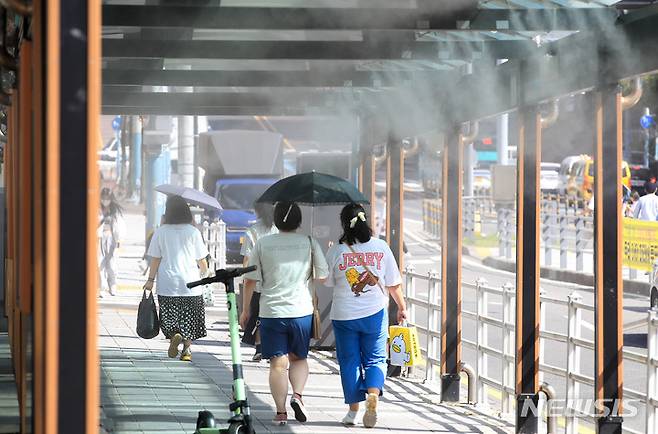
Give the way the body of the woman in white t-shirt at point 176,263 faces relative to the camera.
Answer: away from the camera

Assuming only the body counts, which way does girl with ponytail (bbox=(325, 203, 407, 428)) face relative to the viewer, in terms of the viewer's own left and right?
facing away from the viewer

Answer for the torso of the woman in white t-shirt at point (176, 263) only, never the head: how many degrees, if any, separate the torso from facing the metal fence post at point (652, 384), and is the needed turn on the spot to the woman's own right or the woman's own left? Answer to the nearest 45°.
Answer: approximately 135° to the woman's own right

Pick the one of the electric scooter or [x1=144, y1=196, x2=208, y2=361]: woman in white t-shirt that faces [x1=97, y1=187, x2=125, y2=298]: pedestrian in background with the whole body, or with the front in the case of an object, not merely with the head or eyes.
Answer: the woman in white t-shirt

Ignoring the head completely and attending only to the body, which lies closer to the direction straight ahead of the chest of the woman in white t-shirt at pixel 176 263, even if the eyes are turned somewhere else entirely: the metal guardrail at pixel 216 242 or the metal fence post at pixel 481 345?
the metal guardrail

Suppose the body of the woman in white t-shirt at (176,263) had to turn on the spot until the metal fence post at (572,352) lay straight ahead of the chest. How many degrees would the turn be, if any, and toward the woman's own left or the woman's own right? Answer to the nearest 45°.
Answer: approximately 135° to the woman's own right

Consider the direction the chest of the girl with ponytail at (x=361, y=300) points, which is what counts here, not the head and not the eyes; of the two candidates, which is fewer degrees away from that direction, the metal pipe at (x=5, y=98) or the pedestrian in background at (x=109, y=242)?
the pedestrian in background

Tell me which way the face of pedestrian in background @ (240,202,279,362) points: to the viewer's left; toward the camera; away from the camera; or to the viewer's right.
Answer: away from the camera

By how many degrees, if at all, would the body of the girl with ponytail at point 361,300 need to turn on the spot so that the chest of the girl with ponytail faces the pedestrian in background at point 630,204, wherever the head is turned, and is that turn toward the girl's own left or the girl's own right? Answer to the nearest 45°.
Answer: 0° — they already face them

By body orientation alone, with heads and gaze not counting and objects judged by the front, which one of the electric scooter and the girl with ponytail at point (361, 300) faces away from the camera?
the girl with ponytail

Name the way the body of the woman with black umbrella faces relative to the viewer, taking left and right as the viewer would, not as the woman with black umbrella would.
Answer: facing away from the viewer

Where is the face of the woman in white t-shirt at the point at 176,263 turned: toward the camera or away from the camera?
away from the camera
